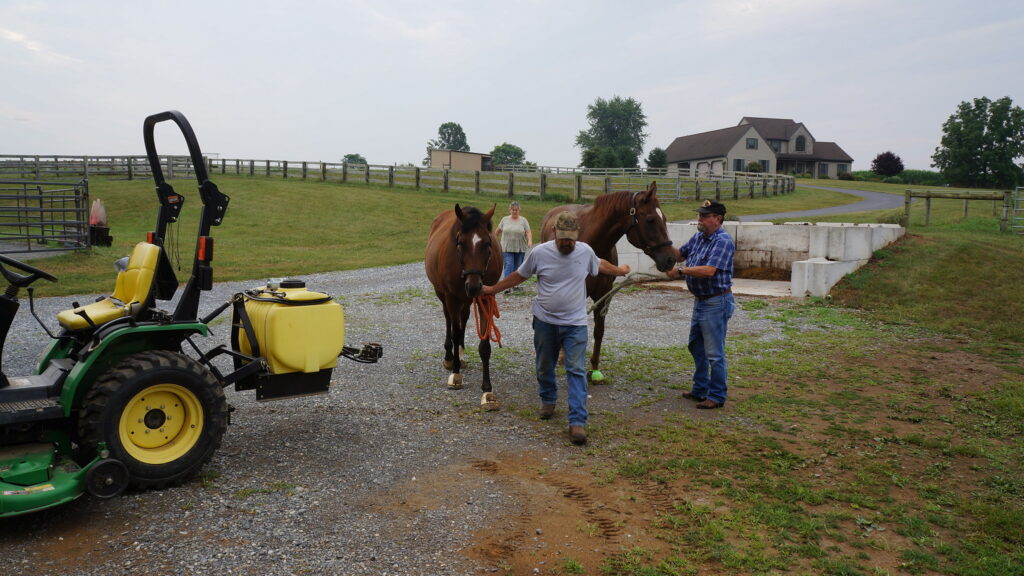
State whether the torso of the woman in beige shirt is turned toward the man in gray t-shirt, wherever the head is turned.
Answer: yes

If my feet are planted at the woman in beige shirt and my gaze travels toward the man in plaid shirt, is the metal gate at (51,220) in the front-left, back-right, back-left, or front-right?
back-right

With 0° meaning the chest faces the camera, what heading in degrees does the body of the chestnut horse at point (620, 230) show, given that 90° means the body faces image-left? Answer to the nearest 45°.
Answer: approximately 315°

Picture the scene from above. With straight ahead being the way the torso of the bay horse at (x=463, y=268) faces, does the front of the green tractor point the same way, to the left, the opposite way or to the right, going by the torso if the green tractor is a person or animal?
to the right

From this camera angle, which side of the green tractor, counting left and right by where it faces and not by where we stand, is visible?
left

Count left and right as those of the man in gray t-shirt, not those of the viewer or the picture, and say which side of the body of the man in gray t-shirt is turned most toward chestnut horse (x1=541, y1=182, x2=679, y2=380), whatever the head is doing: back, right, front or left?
back

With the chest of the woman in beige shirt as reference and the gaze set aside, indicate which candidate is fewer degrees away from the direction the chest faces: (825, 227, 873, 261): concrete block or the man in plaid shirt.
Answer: the man in plaid shirt

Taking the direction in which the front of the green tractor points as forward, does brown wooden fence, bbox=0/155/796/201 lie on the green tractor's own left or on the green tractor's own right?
on the green tractor's own right

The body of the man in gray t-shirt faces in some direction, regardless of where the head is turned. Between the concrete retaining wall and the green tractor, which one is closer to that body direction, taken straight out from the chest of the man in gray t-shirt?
the green tractor

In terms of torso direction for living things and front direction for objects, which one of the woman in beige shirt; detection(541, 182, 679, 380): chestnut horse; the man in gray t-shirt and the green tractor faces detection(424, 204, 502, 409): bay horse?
the woman in beige shirt
